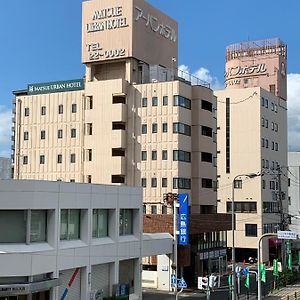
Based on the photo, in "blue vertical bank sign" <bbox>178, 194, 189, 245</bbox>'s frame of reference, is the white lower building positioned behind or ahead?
ahead

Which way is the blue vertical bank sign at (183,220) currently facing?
toward the camera
